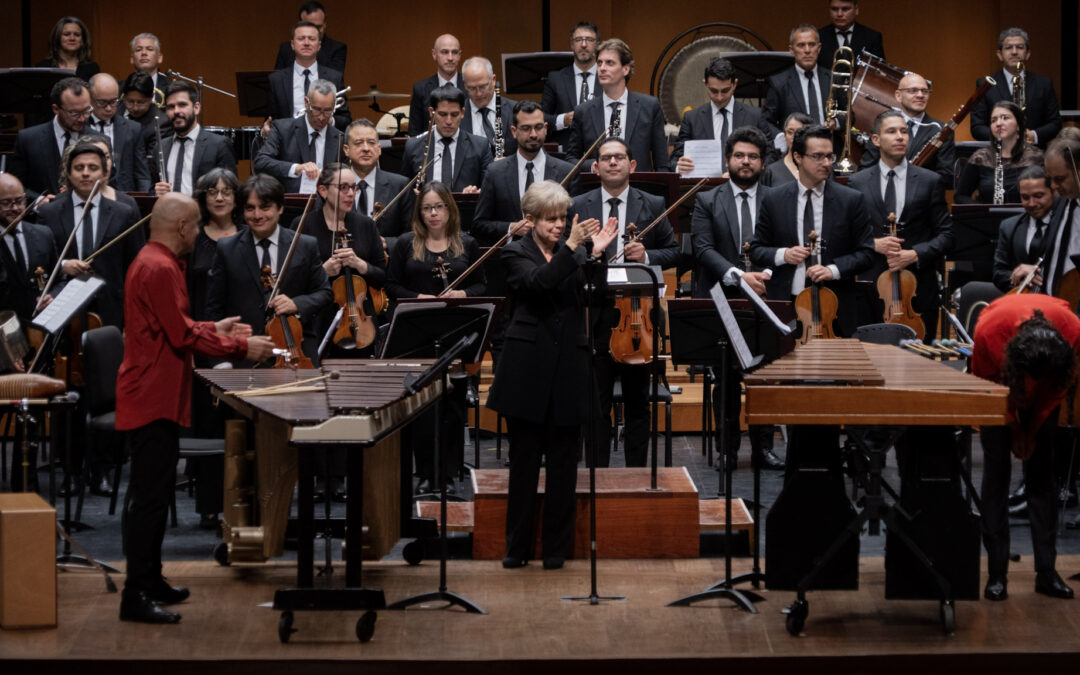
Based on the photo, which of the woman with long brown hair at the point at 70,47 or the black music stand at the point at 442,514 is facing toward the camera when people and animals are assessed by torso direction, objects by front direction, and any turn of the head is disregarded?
the woman with long brown hair

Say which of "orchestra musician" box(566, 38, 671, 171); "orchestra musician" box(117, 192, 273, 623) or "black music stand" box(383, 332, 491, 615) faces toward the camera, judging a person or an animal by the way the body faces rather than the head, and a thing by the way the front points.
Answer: "orchestra musician" box(566, 38, 671, 171)

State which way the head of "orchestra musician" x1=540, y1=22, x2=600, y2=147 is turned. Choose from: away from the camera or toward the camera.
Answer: toward the camera

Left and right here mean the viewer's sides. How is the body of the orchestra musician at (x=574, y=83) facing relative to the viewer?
facing the viewer

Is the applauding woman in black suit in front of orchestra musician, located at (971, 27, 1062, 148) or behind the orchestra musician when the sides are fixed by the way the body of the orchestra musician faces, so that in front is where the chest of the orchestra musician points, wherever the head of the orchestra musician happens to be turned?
in front

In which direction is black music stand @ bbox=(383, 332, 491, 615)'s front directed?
to the viewer's left

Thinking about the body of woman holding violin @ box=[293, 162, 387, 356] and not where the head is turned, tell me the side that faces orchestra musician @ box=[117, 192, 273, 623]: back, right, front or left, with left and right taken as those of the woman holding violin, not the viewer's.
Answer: front

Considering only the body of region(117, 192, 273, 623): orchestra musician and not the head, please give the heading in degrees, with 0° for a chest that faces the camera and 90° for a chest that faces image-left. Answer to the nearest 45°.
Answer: approximately 270°

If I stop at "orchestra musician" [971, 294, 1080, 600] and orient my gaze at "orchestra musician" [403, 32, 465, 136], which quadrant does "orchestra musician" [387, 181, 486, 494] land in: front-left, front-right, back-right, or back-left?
front-left

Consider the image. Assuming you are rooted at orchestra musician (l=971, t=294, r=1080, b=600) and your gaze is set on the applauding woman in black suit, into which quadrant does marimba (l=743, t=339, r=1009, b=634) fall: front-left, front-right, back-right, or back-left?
front-left

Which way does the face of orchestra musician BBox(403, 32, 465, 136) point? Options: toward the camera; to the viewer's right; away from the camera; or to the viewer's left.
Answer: toward the camera

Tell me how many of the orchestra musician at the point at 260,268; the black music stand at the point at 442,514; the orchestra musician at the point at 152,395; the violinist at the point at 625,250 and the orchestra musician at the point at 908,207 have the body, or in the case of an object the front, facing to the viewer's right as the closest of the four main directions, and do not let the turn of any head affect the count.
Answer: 1

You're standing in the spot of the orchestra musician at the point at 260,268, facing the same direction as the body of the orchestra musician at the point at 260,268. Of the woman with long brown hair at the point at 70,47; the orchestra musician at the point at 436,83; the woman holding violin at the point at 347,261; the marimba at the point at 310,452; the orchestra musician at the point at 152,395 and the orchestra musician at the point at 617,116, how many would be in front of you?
2

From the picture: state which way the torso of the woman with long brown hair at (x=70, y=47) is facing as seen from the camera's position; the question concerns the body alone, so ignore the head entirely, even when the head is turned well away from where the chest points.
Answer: toward the camera

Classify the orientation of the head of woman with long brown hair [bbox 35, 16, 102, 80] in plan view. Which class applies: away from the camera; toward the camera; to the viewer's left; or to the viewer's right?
toward the camera

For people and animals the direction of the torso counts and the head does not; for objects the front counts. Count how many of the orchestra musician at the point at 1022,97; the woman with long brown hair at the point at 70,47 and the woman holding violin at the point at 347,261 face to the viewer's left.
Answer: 0

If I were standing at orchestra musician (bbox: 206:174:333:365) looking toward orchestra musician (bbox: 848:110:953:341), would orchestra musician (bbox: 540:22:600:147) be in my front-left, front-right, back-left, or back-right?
front-left

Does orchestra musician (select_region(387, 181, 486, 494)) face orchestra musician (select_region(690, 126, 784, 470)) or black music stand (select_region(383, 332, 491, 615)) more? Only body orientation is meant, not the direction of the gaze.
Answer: the black music stand

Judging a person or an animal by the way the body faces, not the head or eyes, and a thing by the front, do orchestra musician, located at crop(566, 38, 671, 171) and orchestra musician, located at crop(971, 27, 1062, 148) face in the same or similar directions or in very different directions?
same or similar directions

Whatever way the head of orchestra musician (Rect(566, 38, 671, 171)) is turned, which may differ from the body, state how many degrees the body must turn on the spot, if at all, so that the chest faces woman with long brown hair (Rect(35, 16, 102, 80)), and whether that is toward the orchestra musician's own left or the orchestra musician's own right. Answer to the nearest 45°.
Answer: approximately 90° to the orchestra musician's own right

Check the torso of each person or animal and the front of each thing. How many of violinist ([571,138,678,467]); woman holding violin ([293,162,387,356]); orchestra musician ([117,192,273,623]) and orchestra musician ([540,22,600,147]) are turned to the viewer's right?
1

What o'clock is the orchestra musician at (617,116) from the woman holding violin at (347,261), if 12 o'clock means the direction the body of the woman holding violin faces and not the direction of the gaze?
The orchestra musician is roughly at 8 o'clock from the woman holding violin.
